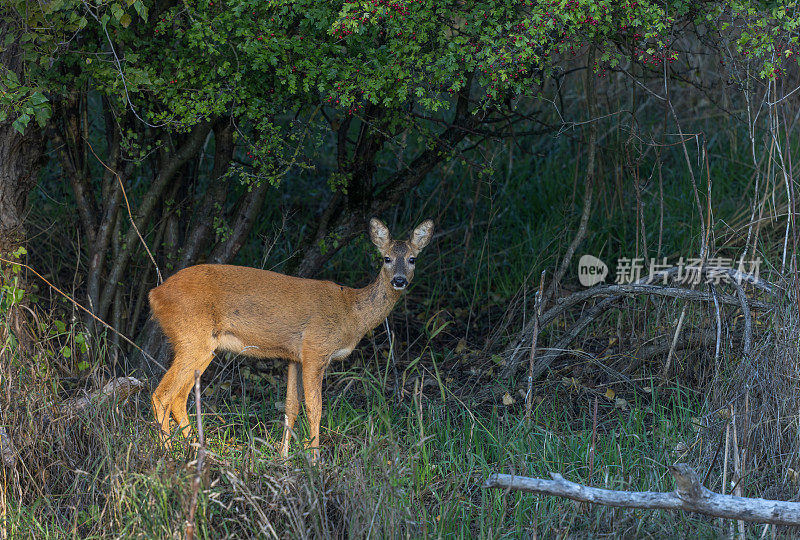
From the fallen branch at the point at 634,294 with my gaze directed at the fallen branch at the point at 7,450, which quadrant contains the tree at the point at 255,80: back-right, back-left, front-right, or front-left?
front-right

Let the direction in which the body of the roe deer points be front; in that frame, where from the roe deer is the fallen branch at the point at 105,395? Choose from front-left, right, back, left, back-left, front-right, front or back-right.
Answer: back-right

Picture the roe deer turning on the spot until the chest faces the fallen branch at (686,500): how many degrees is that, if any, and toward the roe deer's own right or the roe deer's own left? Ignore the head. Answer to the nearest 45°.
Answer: approximately 45° to the roe deer's own right

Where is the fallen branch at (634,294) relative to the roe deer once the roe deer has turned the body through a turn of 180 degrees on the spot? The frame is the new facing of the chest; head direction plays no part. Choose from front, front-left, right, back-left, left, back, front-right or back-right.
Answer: back

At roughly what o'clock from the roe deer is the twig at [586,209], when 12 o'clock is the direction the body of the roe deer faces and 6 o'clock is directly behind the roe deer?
The twig is roughly at 11 o'clock from the roe deer.

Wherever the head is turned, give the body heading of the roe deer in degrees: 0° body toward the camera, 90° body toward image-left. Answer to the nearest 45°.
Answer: approximately 270°

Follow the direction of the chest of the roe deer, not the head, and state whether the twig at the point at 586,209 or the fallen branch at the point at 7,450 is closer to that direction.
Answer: the twig

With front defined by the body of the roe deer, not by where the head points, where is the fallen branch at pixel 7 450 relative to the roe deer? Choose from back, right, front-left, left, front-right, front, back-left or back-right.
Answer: back-right
